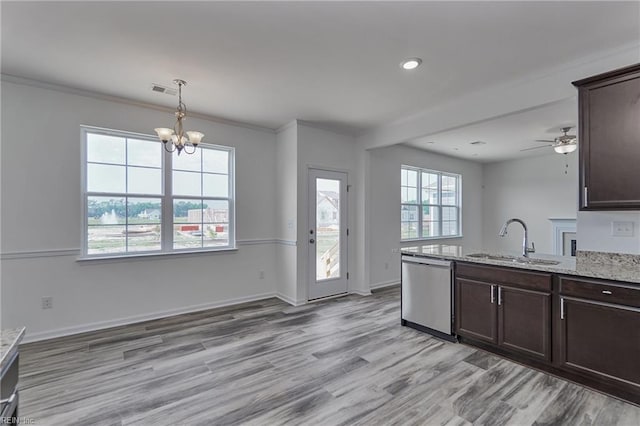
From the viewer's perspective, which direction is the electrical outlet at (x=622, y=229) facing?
toward the camera

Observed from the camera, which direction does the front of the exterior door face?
facing the viewer and to the right of the viewer

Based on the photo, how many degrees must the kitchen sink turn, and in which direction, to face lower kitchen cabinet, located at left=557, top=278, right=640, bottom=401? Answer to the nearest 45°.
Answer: approximately 90° to its left

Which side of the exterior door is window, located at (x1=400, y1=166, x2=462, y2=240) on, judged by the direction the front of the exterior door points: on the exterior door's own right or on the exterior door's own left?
on the exterior door's own left

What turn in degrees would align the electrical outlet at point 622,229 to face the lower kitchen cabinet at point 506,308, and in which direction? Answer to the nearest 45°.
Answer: approximately 45° to its right

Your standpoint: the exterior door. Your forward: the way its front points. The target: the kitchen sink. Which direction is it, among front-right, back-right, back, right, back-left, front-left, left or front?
front

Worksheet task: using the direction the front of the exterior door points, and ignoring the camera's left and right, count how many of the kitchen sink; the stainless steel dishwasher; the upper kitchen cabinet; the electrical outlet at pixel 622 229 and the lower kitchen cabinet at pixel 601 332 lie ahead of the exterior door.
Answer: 5

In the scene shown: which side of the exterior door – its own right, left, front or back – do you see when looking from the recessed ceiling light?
front

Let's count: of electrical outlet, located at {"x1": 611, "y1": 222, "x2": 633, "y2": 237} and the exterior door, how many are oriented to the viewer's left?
0

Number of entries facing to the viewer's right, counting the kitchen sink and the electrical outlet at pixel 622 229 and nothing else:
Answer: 0

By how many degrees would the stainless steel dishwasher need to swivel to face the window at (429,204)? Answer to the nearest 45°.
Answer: approximately 135° to its right

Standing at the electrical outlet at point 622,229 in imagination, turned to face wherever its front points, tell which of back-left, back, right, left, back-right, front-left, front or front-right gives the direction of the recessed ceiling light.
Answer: front-right

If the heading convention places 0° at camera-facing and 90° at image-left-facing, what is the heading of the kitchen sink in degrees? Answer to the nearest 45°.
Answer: approximately 45°
